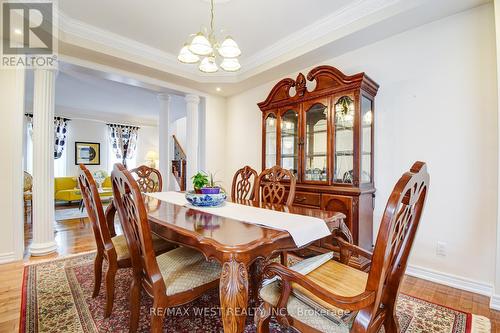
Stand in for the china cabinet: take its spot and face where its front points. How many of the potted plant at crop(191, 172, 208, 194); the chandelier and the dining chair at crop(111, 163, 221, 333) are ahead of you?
3

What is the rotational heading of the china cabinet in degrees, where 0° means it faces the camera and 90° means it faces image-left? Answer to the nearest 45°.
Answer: approximately 45°

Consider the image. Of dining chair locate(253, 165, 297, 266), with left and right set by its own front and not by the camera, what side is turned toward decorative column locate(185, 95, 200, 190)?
right

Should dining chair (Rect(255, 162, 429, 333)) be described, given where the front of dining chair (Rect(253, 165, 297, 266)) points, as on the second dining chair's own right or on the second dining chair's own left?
on the second dining chair's own left

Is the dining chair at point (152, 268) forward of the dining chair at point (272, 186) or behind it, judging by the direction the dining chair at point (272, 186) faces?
forward

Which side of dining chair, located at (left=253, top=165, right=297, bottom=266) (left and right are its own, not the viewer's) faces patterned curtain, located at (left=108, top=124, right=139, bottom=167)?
right

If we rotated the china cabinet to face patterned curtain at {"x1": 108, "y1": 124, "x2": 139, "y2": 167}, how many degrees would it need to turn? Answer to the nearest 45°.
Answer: approximately 90° to its right

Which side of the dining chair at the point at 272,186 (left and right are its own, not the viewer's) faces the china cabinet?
back
